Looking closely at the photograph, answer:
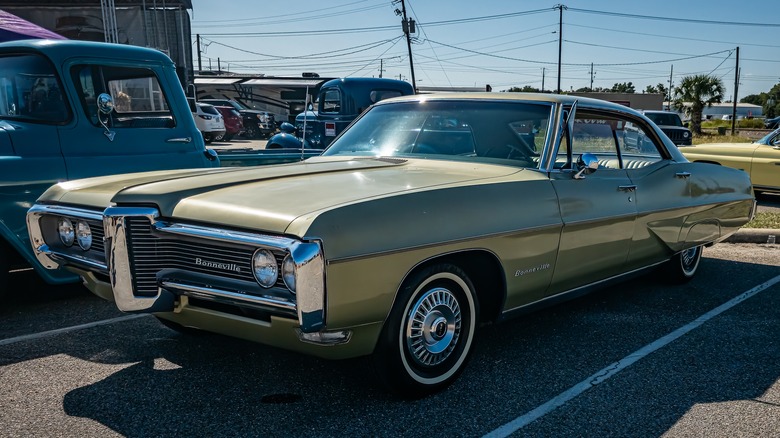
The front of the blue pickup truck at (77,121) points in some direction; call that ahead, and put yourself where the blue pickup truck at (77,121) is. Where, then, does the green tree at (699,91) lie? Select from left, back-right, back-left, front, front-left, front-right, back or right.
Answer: back

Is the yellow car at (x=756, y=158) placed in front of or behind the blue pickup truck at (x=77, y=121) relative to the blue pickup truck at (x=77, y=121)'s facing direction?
behind

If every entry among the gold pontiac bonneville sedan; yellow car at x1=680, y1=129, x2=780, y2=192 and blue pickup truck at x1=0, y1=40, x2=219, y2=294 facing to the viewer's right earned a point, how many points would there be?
0

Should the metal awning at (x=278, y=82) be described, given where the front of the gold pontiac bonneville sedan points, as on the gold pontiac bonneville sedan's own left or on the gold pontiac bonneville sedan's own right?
on the gold pontiac bonneville sedan's own right

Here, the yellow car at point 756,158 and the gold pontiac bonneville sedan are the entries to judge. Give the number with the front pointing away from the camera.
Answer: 0

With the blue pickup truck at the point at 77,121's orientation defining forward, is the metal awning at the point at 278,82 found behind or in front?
behind

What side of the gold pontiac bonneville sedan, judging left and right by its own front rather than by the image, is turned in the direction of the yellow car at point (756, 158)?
back

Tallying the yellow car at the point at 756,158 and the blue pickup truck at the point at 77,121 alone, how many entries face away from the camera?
0

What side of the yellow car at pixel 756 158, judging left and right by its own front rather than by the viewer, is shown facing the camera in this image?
left

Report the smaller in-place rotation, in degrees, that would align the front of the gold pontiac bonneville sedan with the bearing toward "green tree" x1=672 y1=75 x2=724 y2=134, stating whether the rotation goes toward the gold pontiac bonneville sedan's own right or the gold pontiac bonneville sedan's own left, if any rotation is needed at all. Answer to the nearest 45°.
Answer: approximately 180°

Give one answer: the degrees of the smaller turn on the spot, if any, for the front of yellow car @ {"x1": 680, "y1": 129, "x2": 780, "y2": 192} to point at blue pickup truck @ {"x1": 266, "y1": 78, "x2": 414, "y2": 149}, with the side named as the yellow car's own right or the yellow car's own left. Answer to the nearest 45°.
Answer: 0° — it already faces it

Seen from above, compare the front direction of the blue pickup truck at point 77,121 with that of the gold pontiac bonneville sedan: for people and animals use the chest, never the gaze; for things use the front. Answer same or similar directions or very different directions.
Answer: same or similar directions
